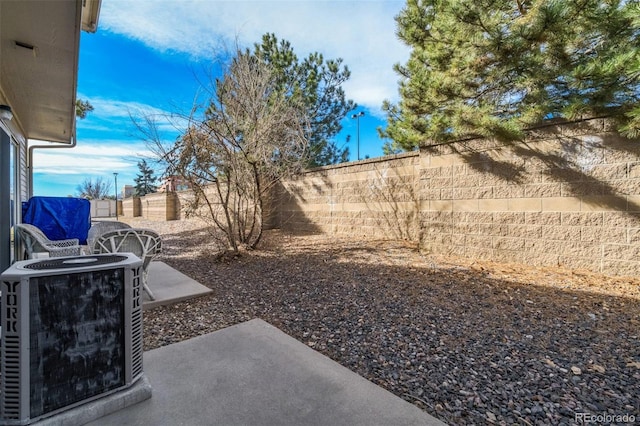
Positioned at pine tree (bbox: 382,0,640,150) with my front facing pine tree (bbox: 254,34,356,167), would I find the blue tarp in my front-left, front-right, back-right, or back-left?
front-left

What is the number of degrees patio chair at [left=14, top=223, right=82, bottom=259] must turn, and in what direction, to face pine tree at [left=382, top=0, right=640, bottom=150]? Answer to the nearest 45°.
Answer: approximately 45° to its right

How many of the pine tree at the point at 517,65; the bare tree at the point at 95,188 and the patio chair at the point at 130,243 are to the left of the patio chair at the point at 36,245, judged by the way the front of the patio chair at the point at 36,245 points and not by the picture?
1

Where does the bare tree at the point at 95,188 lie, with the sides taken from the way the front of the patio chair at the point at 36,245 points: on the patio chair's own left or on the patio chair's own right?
on the patio chair's own left

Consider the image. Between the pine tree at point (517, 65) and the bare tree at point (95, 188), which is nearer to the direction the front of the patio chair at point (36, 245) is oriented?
the pine tree

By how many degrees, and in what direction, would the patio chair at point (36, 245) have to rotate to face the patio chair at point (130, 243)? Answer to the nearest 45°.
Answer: approximately 45° to its right

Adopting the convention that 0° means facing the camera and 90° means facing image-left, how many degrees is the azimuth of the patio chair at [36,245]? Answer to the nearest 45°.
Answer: approximately 270°

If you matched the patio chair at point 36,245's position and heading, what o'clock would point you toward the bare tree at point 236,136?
The bare tree is roughly at 12 o'clock from the patio chair.
